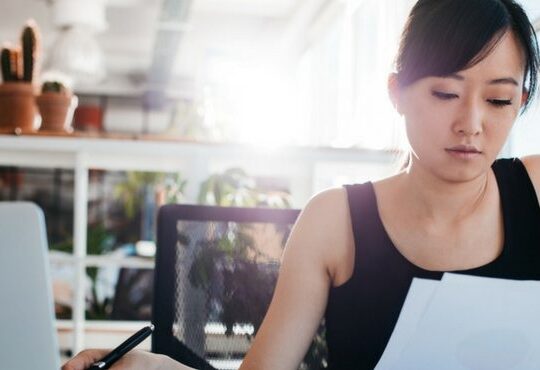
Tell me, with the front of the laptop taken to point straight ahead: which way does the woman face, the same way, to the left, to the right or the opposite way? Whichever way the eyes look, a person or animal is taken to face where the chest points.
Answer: the opposite way

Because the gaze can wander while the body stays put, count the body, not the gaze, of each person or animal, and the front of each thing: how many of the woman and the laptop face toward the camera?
1

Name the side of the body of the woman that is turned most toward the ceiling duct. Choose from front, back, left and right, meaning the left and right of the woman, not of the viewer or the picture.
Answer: back

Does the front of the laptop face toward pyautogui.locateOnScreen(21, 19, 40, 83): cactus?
yes

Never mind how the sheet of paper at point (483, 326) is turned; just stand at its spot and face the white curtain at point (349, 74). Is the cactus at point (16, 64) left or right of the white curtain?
left

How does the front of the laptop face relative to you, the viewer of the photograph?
facing away from the viewer

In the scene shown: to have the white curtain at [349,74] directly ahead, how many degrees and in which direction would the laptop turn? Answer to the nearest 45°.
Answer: approximately 45° to its right

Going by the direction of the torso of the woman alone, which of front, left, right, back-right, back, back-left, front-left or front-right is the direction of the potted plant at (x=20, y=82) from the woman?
back-right

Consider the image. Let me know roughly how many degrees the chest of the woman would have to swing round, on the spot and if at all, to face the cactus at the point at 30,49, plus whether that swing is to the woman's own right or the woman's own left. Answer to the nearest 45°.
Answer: approximately 135° to the woman's own right

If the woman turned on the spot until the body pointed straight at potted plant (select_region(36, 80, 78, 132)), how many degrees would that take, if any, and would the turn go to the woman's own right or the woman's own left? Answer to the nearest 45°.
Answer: approximately 135° to the woman's own right

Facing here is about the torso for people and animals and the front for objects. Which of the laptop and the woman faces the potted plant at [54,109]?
the laptop

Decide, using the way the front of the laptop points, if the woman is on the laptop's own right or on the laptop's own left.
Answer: on the laptop's own right

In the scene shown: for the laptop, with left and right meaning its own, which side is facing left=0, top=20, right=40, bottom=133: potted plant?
front
